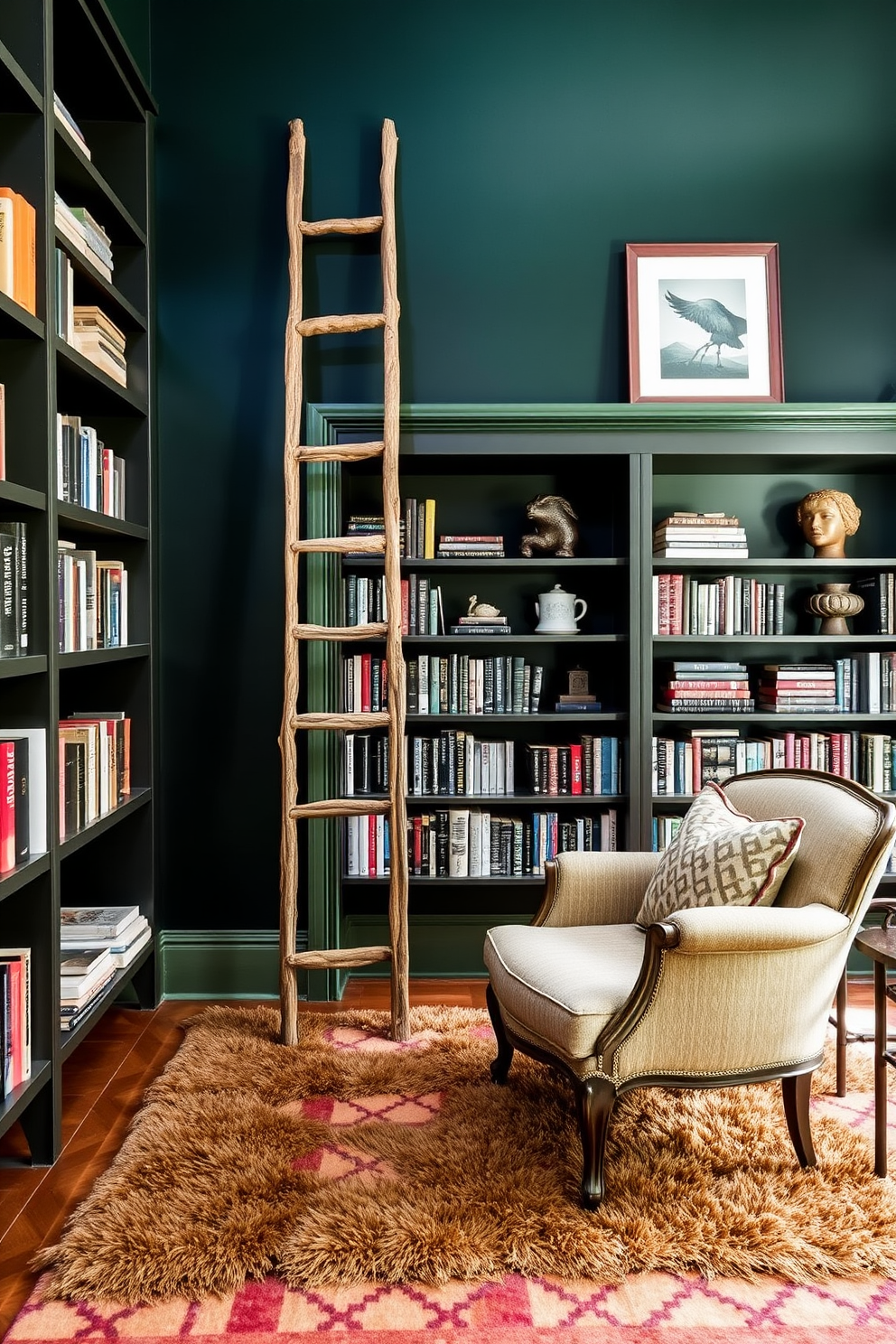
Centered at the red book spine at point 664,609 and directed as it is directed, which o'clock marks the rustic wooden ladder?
The rustic wooden ladder is roughly at 2 o'clock from the red book spine.

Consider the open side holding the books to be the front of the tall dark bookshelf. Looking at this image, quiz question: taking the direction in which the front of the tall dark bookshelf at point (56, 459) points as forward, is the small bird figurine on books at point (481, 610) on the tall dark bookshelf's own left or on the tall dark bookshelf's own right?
on the tall dark bookshelf's own left

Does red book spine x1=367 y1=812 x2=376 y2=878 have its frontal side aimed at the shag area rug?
yes

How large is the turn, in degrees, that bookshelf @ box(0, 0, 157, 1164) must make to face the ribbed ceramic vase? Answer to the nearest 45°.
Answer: approximately 45° to its left

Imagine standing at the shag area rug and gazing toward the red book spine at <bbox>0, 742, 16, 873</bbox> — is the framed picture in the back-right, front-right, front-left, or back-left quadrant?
back-right

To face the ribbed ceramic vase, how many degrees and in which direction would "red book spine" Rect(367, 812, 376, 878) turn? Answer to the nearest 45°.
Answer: approximately 90° to its left

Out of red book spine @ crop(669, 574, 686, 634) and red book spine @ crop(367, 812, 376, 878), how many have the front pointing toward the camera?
2

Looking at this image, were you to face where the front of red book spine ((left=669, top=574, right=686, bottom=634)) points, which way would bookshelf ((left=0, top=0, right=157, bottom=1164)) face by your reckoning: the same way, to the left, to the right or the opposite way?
to the left

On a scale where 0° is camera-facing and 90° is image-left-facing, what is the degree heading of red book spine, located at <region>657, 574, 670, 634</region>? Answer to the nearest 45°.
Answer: approximately 0°

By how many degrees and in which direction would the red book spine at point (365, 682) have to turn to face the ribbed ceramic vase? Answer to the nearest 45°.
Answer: approximately 90° to its left
